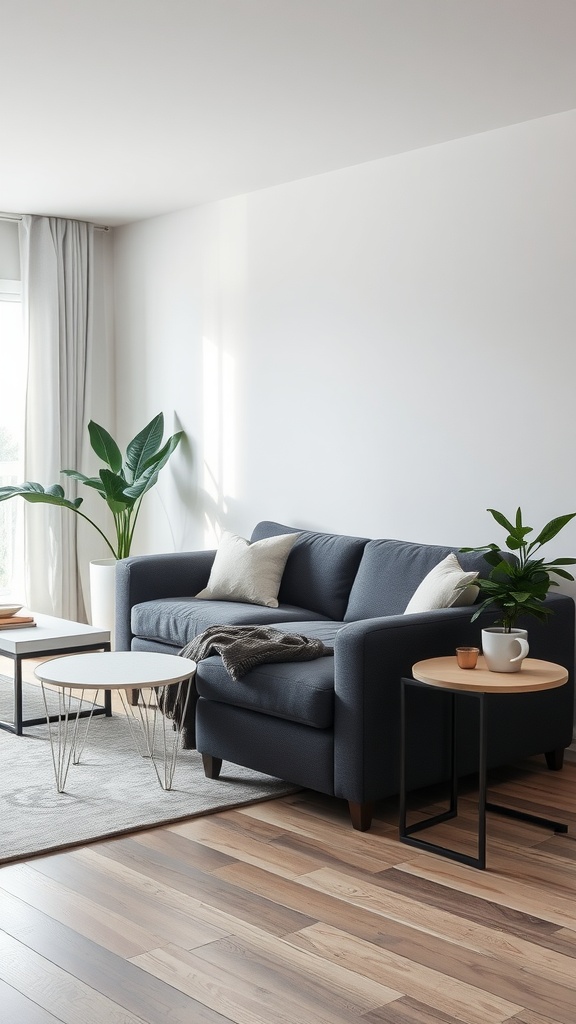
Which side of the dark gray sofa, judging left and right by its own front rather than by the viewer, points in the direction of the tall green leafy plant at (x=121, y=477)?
right

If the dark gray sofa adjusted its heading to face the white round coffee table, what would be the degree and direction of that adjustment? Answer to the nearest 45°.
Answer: approximately 45° to its right

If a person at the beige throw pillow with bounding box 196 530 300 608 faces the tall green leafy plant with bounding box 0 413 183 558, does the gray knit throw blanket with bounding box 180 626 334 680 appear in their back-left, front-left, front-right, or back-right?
back-left

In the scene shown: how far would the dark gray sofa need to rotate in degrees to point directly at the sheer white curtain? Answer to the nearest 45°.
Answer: approximately 90° to its right

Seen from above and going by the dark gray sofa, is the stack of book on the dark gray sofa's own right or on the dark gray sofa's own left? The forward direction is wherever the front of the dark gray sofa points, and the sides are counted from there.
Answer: on the dark gray sofa's own right

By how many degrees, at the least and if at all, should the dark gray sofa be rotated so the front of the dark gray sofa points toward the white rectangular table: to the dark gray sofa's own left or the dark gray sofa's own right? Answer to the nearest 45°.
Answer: approximately 90° to the dark gray sofa's own right

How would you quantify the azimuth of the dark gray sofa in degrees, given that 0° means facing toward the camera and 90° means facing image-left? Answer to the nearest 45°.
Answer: approximately 45°
